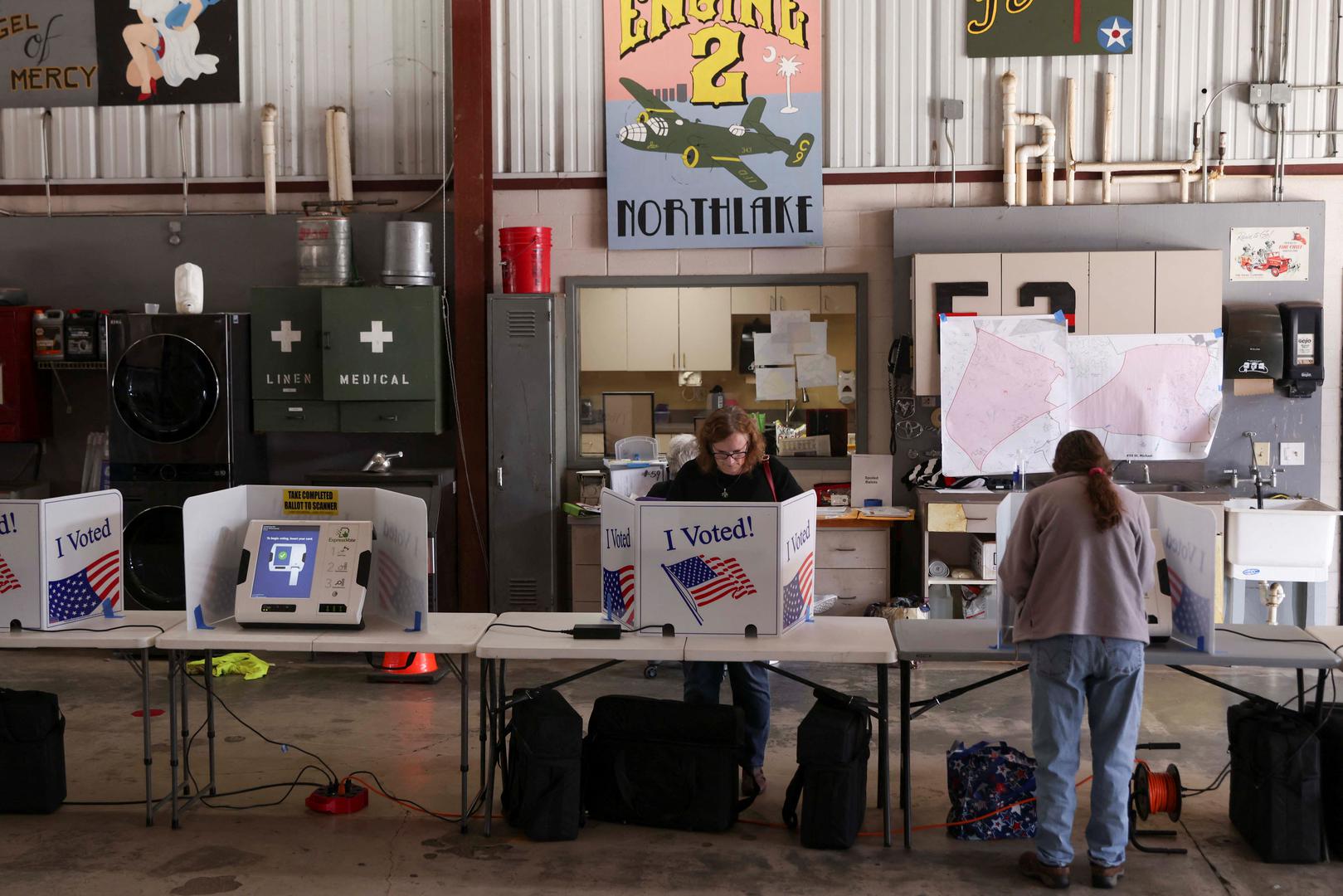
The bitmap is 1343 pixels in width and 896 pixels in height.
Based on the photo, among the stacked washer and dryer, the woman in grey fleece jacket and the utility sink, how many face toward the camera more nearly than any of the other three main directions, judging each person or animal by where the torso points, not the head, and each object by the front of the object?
2

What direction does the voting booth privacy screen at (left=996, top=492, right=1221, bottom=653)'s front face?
toward the camera

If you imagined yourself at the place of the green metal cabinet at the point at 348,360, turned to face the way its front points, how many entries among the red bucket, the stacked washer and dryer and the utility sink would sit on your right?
1

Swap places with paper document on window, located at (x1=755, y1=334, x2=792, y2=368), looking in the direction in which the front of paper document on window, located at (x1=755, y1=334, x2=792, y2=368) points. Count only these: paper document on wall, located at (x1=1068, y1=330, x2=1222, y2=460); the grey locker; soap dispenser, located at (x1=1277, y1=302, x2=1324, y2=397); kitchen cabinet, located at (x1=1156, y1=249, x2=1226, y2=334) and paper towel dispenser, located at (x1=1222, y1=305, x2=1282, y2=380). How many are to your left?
4

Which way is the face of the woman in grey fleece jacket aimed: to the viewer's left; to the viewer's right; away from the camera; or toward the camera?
away from the camera

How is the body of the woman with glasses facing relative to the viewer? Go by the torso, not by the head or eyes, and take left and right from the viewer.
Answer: facing the viewer

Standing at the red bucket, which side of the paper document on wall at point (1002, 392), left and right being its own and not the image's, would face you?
right

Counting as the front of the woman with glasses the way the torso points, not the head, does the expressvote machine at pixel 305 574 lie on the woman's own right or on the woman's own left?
on the woman's own right

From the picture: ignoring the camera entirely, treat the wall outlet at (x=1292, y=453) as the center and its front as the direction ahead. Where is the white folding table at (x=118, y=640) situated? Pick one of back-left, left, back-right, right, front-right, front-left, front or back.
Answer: front-right

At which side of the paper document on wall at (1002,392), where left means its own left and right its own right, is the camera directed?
front

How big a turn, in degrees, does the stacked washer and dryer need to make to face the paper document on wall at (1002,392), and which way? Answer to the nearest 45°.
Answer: approximately 90° to its left

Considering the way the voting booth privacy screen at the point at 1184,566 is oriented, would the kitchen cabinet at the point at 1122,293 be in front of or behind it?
behind

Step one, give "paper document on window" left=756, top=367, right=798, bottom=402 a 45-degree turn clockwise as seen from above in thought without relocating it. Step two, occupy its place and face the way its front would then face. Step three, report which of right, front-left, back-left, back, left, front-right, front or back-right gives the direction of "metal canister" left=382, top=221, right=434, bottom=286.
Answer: front-right

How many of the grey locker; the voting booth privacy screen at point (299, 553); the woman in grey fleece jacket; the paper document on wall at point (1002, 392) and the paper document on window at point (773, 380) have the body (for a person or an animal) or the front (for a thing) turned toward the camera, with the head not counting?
4

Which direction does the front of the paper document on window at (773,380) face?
toward the camera

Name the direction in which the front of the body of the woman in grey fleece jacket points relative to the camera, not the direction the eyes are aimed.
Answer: away from the camera
